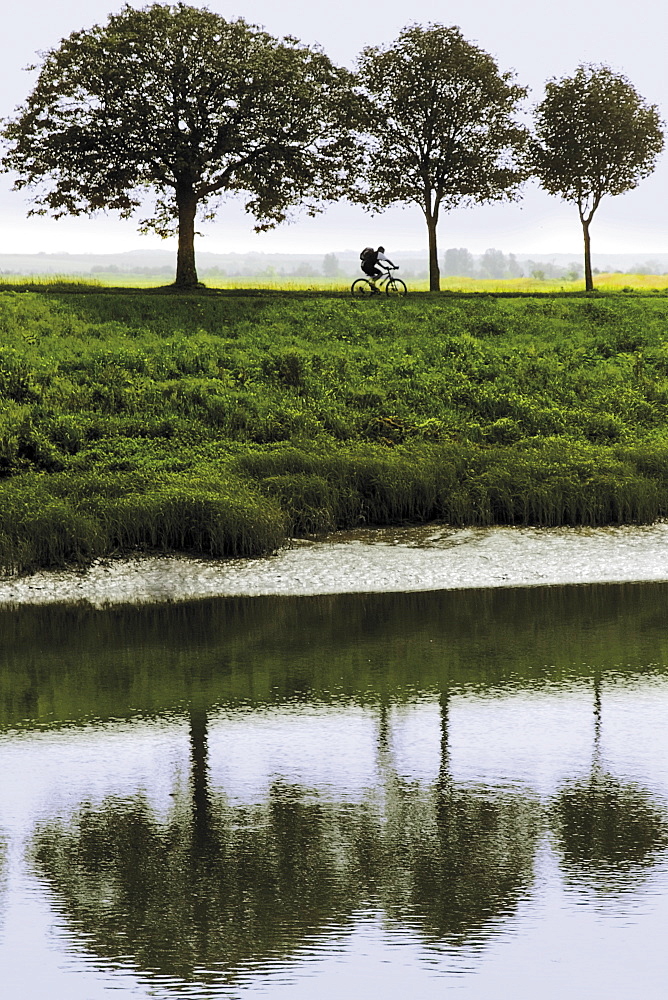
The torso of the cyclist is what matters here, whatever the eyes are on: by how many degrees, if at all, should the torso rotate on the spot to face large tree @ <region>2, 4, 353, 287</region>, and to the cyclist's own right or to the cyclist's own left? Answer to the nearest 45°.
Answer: approximately 135° to the cyclist's own left

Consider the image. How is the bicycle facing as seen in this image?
to the viewer's right

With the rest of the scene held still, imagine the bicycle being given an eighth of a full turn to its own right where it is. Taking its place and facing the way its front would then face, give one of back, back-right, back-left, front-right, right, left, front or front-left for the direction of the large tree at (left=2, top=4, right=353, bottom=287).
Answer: back

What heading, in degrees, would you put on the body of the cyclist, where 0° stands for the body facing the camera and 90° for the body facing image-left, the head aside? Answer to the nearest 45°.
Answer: approximately 270°
